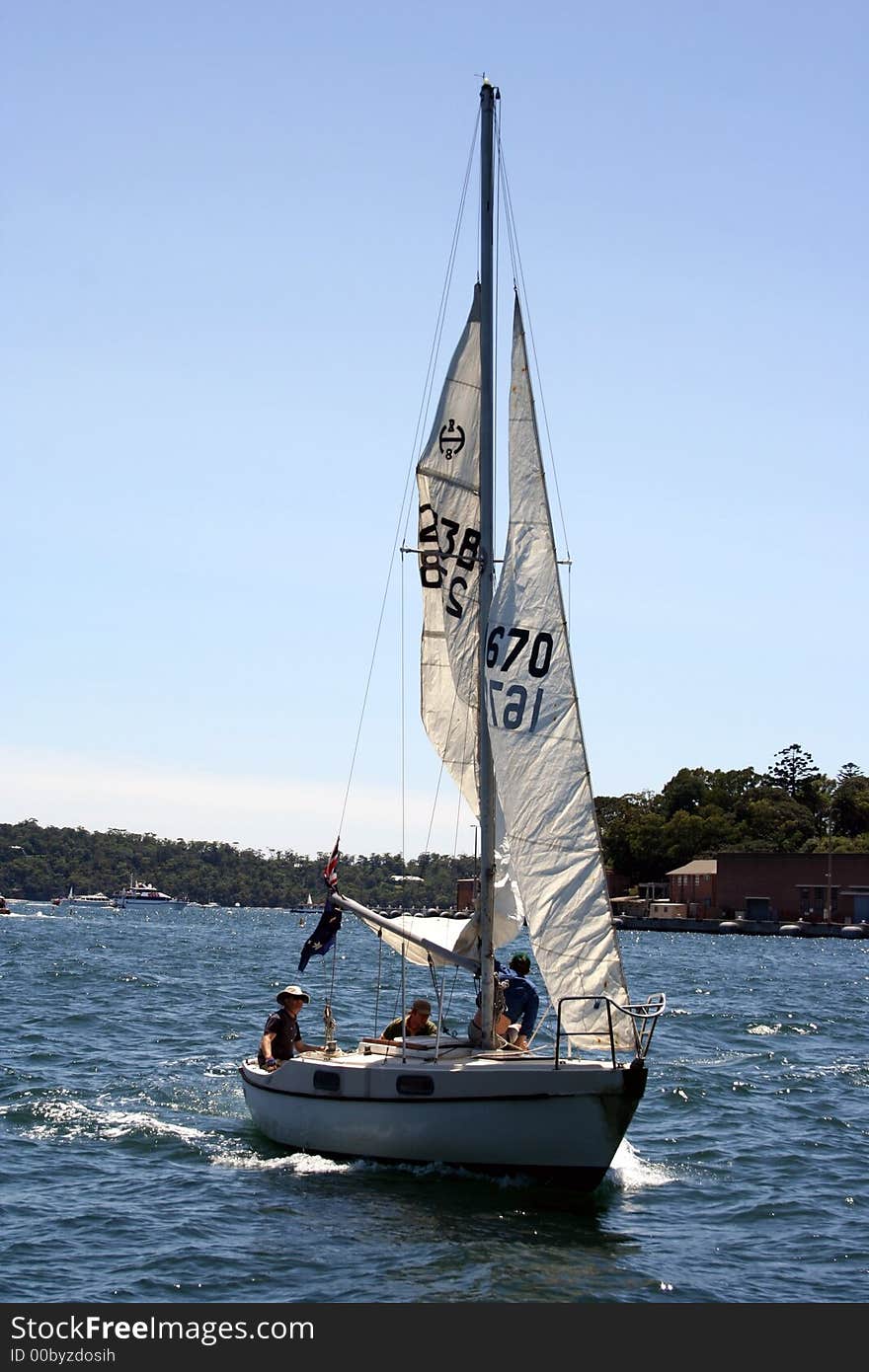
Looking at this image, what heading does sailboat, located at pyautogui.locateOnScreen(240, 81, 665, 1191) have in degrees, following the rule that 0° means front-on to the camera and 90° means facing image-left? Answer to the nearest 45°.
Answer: approximately 315°
